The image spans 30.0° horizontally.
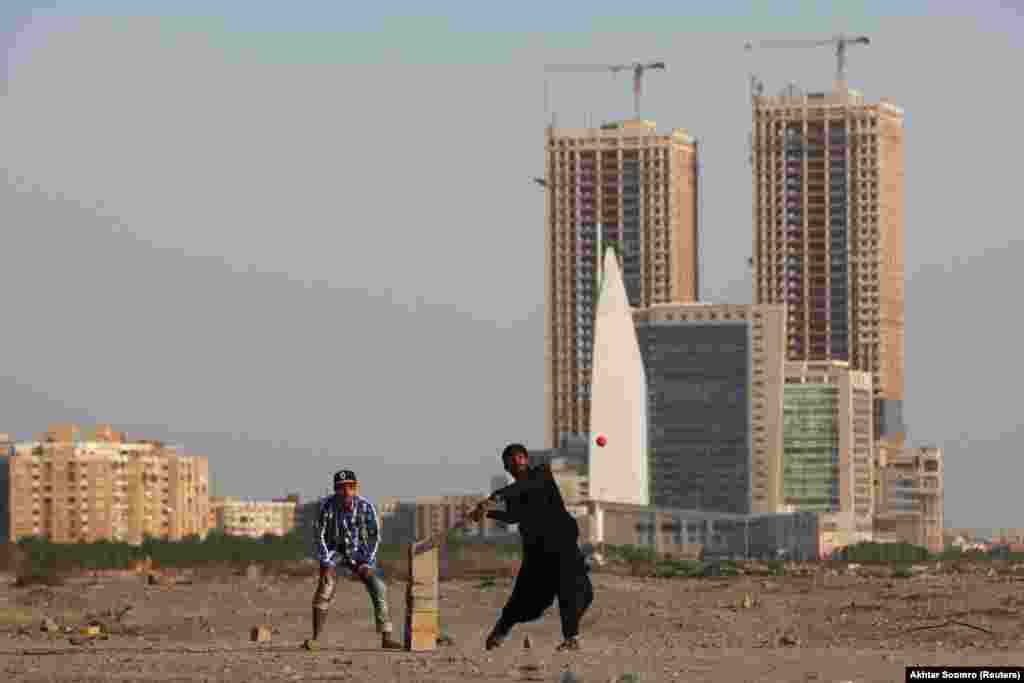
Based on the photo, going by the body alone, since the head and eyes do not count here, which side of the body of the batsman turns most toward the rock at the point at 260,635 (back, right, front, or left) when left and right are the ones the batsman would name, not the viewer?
right

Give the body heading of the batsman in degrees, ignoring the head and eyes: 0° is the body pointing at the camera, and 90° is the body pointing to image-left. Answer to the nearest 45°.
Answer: approximately 45°
